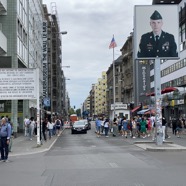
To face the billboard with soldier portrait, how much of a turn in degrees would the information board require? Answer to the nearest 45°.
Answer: approximately 90° to its left

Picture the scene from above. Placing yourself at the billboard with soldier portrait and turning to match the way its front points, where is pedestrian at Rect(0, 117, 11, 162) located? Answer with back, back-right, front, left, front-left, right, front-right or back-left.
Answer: front-right

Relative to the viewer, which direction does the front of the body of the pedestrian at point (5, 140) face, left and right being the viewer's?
facing the viewer and to the left of the viewer

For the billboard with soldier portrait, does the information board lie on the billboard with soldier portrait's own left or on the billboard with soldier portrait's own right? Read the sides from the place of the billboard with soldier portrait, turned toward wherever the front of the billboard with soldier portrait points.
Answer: on the billboard with soldier portrait's own right

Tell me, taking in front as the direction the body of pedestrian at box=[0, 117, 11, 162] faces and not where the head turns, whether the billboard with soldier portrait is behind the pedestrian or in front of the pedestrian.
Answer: behind

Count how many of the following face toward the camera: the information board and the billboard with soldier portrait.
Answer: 2

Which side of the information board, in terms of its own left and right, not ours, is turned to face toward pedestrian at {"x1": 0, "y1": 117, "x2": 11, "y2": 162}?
front

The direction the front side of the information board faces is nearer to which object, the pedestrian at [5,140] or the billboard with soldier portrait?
the pedestrian

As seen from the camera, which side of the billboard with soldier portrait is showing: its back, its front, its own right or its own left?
front

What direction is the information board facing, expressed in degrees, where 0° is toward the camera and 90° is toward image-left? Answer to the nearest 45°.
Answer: approximately 0°

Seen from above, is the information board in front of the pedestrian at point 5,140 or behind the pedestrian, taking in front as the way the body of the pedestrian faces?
behind
